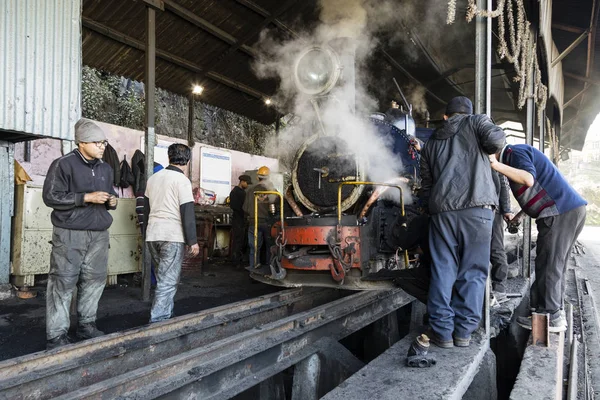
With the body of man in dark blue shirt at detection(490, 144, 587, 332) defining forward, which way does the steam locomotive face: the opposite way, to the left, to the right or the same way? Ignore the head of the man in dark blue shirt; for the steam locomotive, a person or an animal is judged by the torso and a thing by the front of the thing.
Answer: to the left

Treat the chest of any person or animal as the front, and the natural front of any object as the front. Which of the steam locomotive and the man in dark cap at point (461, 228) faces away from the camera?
the man in dark cap

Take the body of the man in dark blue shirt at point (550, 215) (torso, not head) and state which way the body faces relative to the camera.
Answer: to the viewer's left

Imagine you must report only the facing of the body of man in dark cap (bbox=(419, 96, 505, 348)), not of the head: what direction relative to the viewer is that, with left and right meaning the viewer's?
facing away from the viewer

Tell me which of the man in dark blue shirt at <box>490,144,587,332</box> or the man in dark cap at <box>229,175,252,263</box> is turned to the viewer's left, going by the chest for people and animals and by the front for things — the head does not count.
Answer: the man in dark blue shirt

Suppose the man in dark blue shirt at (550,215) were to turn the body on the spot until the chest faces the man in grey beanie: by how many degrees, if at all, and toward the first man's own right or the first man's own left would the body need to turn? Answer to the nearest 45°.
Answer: approximately 45° to the first man's own left

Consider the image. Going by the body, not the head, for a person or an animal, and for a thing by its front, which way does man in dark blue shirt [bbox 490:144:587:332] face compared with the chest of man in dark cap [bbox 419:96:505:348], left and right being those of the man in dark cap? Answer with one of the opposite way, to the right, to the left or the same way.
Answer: to the left
